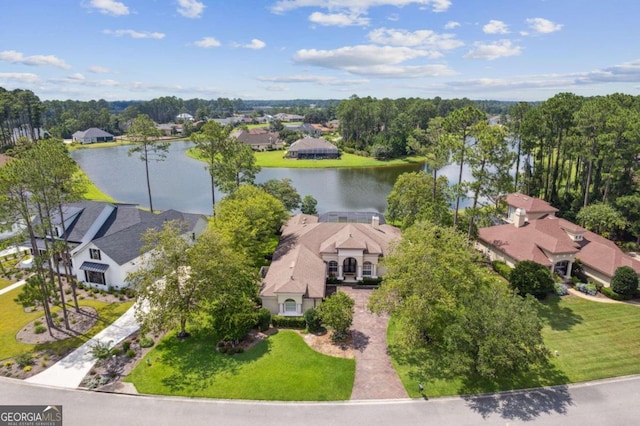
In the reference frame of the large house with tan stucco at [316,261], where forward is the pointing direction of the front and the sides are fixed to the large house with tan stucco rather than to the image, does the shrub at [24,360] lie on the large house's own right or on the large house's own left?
on the large house's own right

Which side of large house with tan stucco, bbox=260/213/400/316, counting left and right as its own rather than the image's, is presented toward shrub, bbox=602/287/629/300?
left

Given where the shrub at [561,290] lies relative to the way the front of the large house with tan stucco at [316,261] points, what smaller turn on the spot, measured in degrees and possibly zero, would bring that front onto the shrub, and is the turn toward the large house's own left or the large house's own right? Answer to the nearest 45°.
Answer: approximately 90° to the large house's own left

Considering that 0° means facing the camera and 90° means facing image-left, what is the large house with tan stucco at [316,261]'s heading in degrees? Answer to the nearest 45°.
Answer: approximately 0°

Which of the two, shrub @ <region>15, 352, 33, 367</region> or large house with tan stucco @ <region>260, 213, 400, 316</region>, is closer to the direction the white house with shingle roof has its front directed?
the shrub

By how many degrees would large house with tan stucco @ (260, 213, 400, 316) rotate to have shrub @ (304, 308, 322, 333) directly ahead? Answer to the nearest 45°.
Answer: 0° — it already faces it

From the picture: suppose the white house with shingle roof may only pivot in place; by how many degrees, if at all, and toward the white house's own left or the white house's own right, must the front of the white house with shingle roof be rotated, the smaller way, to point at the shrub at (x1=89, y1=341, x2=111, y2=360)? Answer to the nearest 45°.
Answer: approximately 45° to the white house's own left

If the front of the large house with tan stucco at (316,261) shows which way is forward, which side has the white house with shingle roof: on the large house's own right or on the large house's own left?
on the large house's own right

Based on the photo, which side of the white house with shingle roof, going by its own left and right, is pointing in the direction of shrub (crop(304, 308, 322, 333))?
left

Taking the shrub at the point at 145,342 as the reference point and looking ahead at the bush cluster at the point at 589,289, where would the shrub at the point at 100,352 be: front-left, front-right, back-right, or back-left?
back-right

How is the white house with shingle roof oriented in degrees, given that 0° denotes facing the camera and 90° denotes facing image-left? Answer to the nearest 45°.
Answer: approximately 45°
